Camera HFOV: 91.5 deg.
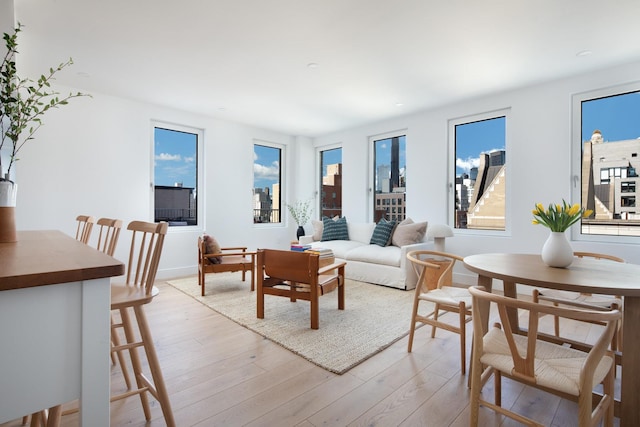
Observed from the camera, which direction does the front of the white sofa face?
facing the viewer and to the left of the viewer

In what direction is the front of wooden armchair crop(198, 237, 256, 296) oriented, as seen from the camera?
facing to the right of the viewer

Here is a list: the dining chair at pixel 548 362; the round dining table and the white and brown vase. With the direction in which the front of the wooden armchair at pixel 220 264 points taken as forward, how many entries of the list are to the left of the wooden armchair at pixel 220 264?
0

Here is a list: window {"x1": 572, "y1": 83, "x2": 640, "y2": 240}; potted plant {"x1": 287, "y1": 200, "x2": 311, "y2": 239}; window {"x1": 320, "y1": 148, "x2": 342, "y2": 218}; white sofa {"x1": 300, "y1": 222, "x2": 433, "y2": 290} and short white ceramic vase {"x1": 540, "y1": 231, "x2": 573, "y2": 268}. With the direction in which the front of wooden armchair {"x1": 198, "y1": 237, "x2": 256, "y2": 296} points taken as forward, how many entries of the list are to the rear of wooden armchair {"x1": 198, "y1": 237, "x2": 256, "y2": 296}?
0

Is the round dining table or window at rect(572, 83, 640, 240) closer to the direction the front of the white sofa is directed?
the round dining table

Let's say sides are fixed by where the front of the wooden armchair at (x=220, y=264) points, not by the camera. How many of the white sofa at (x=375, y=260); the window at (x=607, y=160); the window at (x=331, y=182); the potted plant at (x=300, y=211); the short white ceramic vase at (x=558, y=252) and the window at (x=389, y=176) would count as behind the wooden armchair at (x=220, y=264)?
0

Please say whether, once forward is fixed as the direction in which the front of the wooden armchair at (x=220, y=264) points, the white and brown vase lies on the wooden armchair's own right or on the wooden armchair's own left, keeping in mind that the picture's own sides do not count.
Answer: on the wooden armchair's own right

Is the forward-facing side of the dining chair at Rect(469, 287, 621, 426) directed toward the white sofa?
no

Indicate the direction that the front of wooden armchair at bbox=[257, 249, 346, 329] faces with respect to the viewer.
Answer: facing away from the viewer and to the right of the viewer

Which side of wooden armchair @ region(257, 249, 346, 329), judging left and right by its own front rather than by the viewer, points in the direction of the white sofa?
front

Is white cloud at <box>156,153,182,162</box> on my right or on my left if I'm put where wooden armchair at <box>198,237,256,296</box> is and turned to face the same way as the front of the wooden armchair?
on my left

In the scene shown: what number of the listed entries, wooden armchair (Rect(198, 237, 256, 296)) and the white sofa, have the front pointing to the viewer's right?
1

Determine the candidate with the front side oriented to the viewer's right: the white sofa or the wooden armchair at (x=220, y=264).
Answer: the wooden armchair

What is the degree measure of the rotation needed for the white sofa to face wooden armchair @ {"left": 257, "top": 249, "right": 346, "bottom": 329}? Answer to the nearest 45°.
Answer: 0° — it already faces it

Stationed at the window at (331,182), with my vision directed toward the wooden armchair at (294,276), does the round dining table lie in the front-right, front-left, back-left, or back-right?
front-left

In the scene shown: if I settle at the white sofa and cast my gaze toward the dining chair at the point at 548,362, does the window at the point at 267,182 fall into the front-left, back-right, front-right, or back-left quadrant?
back-right

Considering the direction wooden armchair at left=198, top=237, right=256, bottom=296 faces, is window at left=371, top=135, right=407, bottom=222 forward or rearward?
forward
